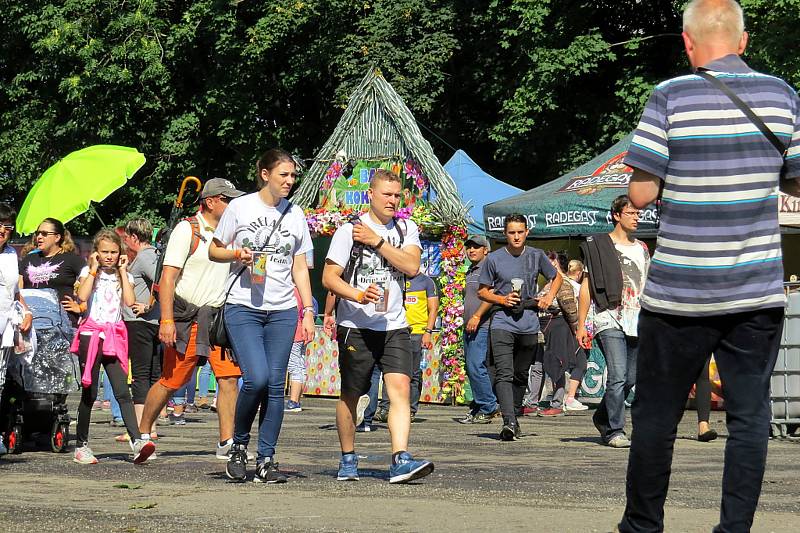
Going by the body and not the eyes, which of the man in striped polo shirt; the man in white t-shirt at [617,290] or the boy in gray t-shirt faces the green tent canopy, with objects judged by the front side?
the man in striped polo shirt

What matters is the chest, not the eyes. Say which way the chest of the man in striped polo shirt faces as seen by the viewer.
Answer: away from the camera

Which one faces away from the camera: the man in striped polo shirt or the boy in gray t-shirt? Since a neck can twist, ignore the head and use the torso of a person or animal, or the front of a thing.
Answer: the man in striped polo shirt

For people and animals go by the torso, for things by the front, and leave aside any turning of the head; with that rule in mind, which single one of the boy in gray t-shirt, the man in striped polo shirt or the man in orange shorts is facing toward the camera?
the boy in gray t-shirt

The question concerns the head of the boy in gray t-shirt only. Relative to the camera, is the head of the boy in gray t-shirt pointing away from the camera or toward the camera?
toward the camera

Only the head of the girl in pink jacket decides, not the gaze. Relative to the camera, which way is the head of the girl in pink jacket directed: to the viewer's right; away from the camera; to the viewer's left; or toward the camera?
toward the camera

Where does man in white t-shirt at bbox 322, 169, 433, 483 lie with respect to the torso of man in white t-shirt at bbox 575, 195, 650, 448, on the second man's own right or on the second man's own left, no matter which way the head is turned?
on the second man's own right

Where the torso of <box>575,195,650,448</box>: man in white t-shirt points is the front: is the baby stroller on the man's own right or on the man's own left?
on the man's own right

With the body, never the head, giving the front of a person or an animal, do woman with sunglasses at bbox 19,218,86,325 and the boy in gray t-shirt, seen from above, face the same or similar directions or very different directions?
same or similar directions

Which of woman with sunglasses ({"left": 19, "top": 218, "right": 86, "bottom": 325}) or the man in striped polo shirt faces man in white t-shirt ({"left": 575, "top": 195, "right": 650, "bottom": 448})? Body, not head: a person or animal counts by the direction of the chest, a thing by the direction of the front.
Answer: the man in striped polo shirt

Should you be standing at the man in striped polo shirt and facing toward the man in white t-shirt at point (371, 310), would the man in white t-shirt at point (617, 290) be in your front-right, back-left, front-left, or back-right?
front-right

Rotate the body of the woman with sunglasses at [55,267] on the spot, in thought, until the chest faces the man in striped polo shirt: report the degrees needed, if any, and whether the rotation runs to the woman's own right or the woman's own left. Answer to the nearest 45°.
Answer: approximately 45° to the woman's own left

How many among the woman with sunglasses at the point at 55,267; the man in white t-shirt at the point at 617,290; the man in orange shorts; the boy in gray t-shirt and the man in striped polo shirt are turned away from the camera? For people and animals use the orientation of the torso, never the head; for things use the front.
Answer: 1

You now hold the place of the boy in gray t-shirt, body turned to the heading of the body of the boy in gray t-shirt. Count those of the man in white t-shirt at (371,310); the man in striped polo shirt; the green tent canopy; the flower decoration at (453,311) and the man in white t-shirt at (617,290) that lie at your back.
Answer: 2

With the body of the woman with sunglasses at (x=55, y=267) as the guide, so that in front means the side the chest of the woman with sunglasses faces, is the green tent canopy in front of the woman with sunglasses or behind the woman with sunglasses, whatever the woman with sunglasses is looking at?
behind
